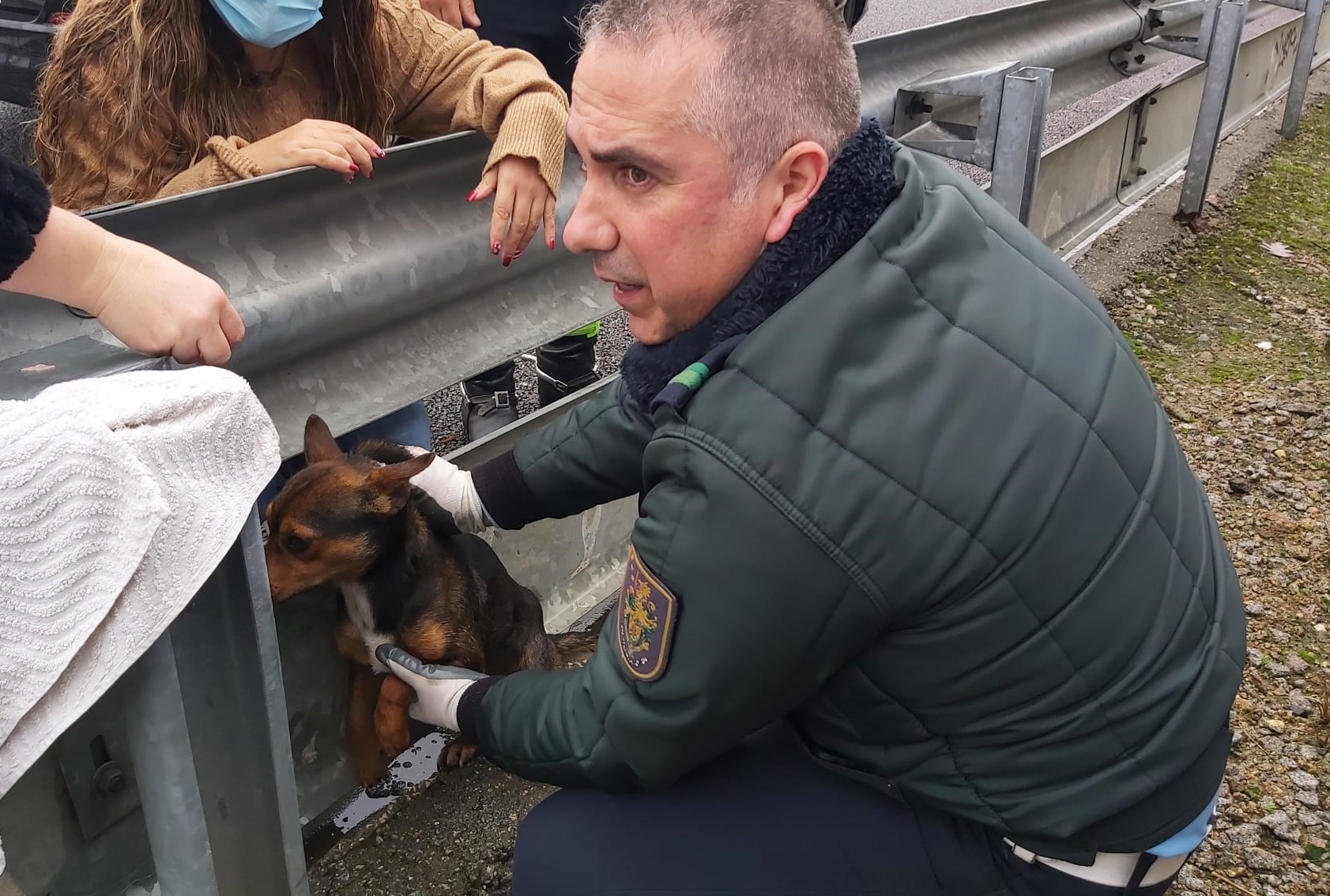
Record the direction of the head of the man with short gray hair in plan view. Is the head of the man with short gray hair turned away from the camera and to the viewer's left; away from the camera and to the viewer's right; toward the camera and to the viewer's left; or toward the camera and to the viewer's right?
toward the camera and to the viewer's left

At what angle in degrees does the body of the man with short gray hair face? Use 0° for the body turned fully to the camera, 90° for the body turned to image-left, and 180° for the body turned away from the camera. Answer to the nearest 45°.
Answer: approximately 90°

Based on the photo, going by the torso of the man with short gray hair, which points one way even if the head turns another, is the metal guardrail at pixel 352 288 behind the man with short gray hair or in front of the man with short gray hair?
in front

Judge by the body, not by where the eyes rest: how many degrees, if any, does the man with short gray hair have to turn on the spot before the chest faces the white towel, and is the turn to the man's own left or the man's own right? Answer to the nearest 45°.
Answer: approximately 45° to the man's own left
